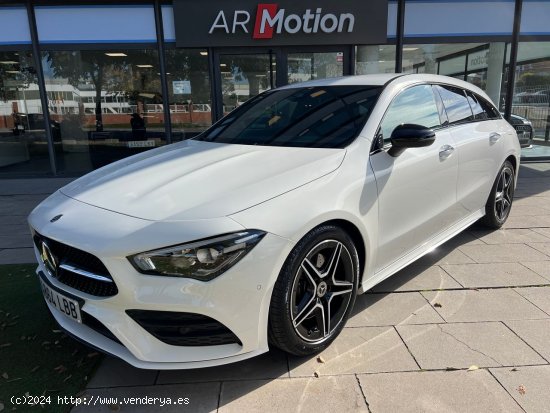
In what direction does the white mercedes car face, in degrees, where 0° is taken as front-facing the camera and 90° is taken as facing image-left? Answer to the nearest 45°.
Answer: approximately 45°

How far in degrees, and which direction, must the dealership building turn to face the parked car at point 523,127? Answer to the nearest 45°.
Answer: approximately 90° to its left

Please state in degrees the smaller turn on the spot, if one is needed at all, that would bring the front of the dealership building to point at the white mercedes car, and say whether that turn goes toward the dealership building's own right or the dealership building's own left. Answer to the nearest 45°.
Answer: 0° — it already faces it

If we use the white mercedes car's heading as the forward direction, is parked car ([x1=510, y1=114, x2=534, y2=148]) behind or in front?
behind

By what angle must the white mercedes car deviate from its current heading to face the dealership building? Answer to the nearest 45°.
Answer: approximately 135° to its right

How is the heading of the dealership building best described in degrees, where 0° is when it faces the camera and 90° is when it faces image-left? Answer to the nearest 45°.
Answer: approximately 0°

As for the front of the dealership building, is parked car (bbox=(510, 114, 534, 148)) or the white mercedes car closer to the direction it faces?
the white mercedes car
